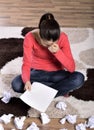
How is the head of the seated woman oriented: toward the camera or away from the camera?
toward the camera

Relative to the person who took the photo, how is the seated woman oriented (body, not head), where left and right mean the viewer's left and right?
facing the viewer
